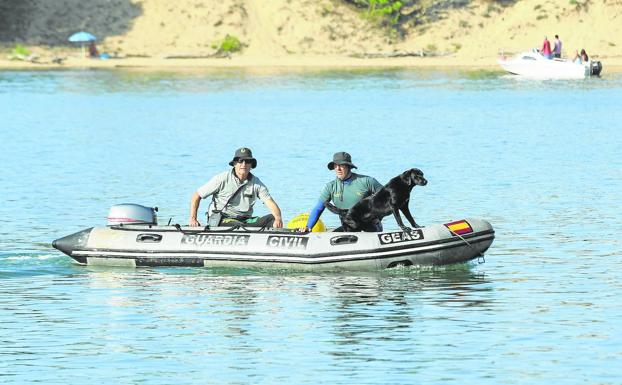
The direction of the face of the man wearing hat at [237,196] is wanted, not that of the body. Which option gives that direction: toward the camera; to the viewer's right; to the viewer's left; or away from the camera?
toward the camera

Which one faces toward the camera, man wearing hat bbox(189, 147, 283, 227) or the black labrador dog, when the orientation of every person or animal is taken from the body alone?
the man wearing hat

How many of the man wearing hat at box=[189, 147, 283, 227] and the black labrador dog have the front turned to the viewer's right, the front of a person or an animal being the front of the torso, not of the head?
1

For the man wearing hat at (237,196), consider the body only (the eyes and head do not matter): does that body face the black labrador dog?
no

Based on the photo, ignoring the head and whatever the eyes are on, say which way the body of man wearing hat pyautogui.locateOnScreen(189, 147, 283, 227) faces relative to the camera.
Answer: toward the camera

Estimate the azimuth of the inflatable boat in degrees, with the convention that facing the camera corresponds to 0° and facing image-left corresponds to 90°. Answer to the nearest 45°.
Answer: approximately 270°

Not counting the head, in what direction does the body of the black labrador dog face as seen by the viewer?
to the viewer's right
